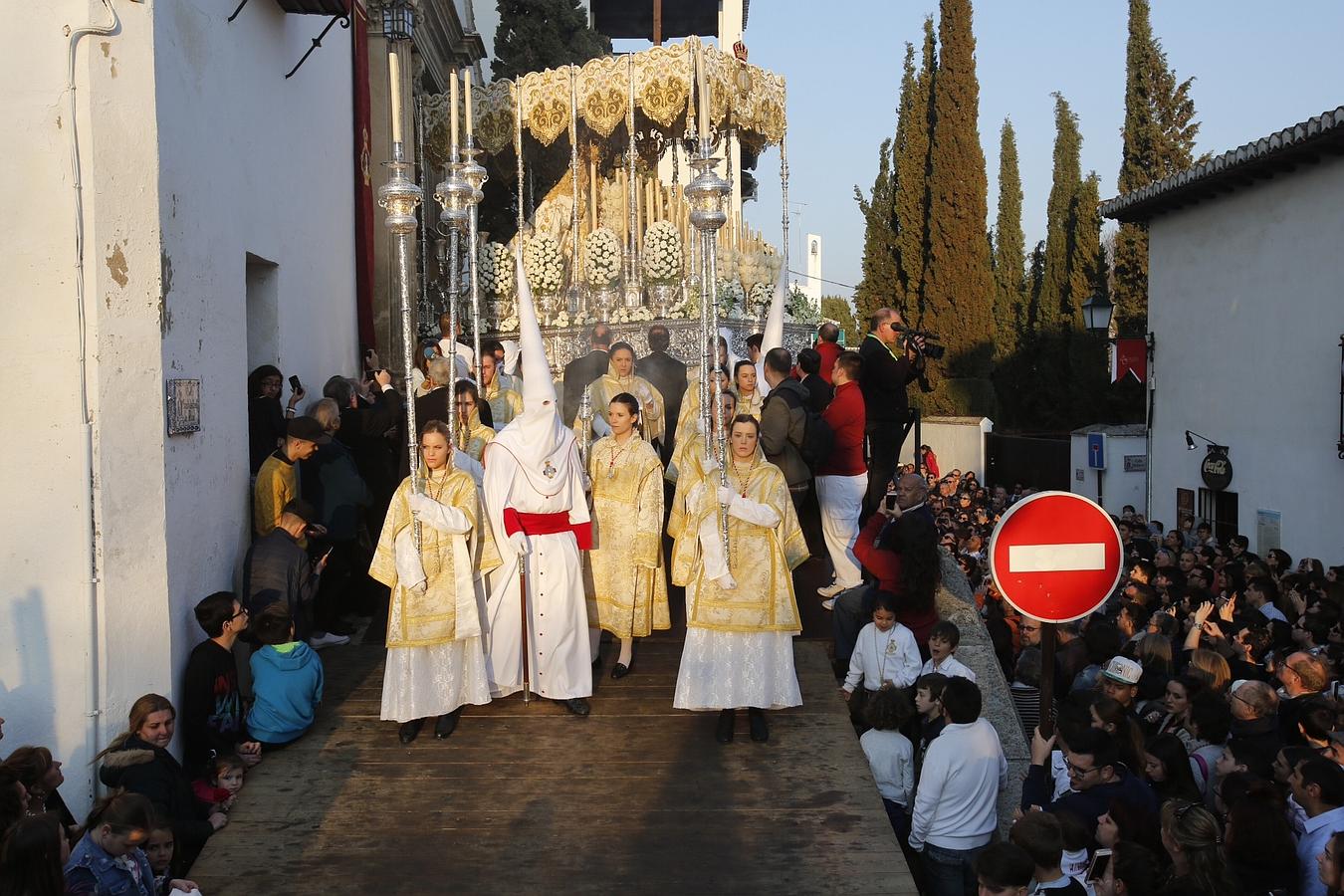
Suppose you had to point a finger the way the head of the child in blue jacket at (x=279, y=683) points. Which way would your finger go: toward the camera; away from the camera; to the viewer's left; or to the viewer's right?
away from the camera

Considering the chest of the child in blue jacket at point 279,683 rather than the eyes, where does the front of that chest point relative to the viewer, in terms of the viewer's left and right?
facing away from the viewer

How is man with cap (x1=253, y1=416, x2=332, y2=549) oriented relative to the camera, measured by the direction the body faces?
to the viewer's right

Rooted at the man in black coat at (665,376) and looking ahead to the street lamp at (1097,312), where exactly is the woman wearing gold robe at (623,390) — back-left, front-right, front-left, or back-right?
back-right

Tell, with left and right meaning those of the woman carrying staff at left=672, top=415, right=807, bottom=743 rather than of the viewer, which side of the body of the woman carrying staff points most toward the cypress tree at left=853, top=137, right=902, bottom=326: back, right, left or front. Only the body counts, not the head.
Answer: back

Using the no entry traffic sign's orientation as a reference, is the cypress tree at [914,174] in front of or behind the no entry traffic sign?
behind
